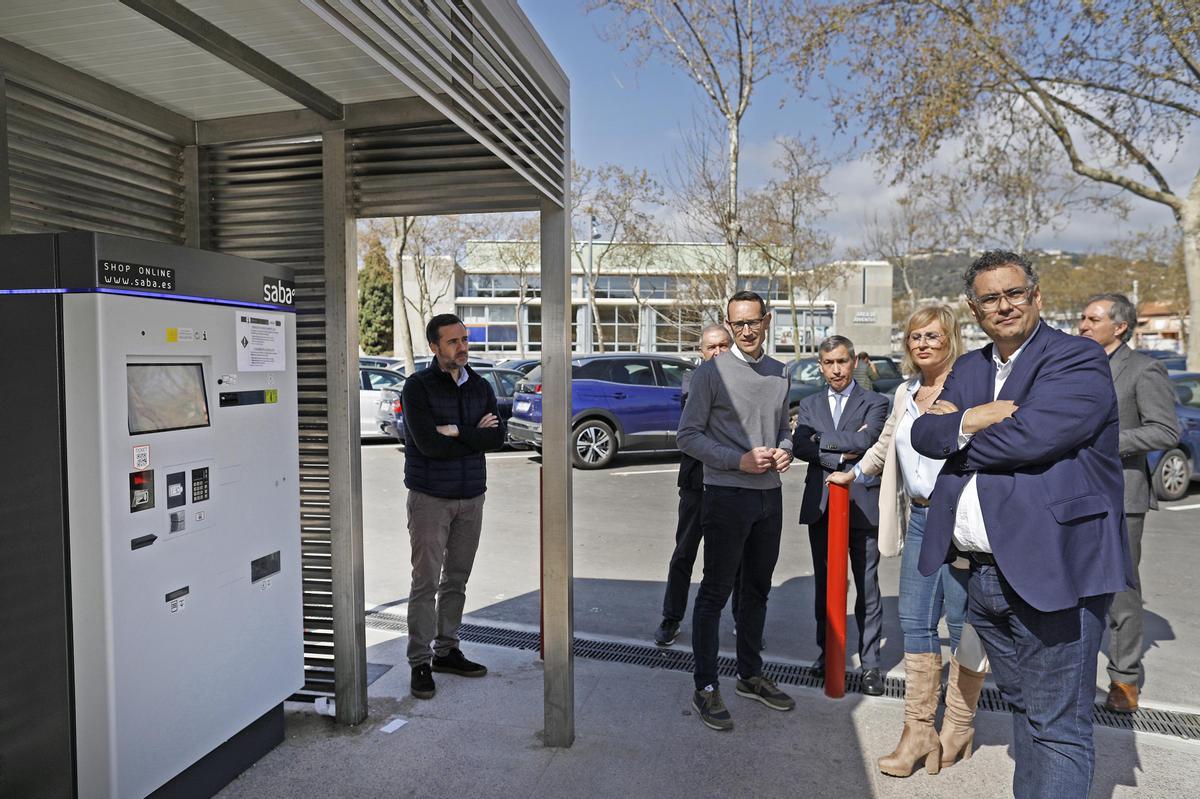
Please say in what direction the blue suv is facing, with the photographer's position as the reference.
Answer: facing away from the viewer and to the right of the viewer

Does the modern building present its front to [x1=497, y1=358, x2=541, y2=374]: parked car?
yes

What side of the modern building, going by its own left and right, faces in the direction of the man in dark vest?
front

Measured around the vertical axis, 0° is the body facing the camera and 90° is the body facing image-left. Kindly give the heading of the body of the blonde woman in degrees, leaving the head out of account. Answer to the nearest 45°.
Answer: approximately 45°

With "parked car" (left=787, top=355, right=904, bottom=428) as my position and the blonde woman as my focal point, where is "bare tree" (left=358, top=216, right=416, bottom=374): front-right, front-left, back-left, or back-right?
back-right

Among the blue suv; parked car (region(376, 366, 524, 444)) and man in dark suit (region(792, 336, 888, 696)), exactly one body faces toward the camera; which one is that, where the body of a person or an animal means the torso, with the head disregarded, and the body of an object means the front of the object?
the man in dark suit

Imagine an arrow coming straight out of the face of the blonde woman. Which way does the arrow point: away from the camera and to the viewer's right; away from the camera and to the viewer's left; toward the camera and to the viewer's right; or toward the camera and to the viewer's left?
toward the camera and to the viewer's left

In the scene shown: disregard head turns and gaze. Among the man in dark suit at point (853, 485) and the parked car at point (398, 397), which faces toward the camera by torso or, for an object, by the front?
the man in dark suit

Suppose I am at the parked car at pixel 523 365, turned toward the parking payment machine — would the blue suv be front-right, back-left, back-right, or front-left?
front-left

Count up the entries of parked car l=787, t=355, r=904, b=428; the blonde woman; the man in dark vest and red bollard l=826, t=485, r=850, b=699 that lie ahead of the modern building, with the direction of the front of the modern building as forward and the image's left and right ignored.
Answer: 4

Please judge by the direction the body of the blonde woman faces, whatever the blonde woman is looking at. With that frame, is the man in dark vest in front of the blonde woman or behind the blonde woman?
in front

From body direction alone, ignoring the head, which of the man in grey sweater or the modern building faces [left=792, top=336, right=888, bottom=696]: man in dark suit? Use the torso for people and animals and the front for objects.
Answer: the modern building

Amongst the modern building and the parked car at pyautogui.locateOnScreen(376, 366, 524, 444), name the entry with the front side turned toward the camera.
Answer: the modern building

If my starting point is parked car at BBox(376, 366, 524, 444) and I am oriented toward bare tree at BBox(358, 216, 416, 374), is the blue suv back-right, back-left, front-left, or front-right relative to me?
back-right

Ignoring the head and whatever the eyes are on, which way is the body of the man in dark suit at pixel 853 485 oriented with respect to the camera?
toward the camera

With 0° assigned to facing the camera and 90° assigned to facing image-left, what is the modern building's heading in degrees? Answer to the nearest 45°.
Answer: approximately 0°
